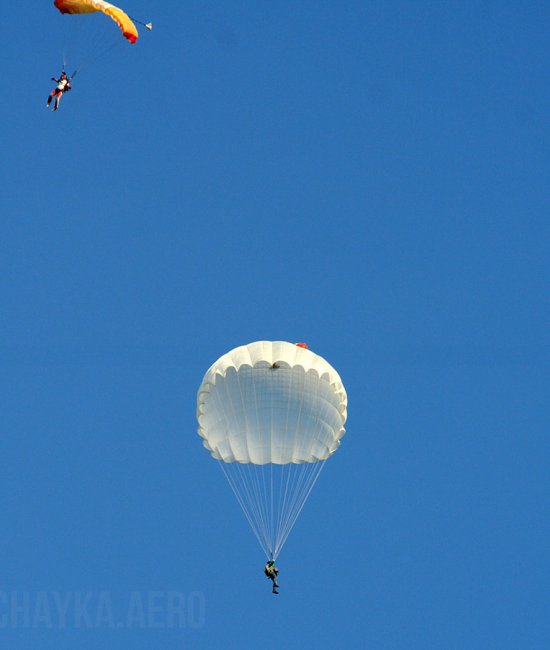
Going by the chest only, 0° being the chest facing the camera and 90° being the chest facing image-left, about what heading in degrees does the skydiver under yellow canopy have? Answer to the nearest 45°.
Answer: approximately 45°
